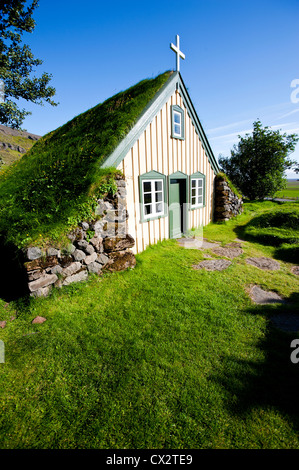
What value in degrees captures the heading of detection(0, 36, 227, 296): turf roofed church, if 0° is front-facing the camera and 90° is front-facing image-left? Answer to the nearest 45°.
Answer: approximately 315°
